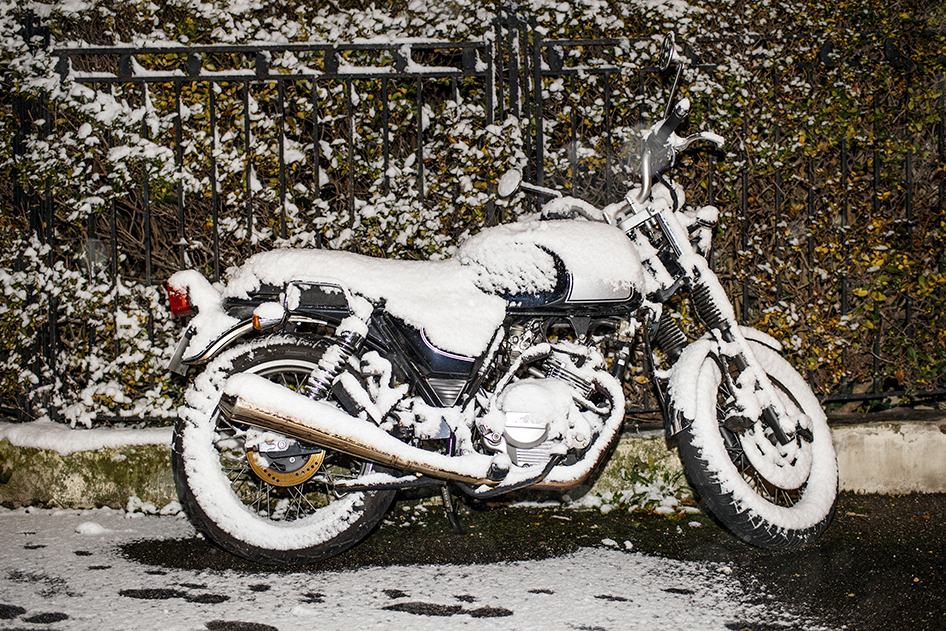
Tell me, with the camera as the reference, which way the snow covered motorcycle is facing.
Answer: facing to the right of the viewer

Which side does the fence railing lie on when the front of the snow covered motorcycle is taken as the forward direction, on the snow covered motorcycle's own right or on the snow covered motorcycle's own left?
on the snow covered motorcycle's own left
